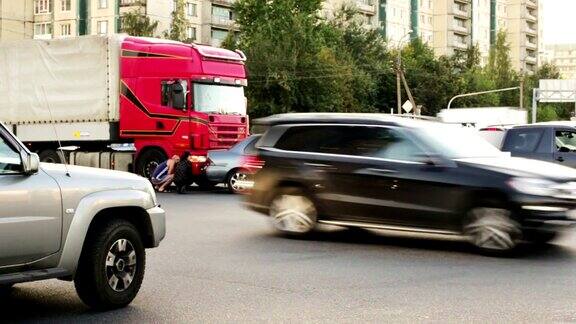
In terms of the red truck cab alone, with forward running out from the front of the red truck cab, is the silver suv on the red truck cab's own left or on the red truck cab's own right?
on the red truck cab's own right

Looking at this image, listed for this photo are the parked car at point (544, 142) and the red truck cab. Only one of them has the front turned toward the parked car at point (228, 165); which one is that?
the red truck cab

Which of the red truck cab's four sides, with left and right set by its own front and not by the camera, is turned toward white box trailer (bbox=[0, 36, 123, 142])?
back

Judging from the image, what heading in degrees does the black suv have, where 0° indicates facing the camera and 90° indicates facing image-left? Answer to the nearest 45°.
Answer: approximately 315°

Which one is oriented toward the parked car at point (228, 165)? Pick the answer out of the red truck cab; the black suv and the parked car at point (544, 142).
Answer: the red truck cab

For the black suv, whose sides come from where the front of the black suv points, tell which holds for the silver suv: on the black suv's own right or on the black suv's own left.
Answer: on the black suv's own right

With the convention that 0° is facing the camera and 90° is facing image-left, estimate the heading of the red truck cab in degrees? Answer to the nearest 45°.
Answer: approximately 315°

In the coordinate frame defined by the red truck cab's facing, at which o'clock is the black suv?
The black suv is roughly at 1 o'clock from the red truck cab.
